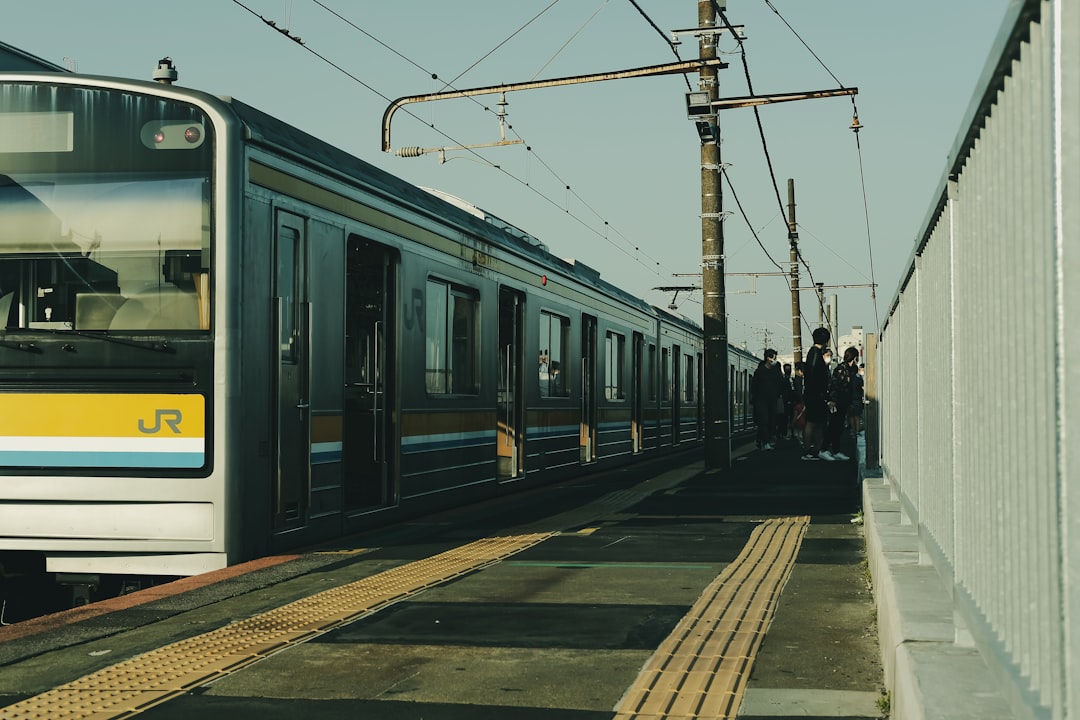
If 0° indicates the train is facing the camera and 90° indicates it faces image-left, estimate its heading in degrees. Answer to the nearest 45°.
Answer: approximately 45°

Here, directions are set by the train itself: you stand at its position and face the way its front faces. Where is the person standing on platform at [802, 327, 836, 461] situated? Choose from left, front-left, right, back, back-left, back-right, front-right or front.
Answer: back

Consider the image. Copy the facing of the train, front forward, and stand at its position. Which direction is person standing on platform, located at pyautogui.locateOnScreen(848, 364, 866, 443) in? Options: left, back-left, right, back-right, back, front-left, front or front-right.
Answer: back

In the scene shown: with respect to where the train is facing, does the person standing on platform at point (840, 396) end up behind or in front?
behind

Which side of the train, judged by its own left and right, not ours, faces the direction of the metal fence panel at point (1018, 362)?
left

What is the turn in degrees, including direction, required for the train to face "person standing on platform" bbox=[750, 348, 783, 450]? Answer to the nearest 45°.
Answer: approximately 180°
